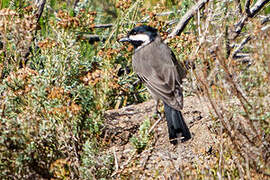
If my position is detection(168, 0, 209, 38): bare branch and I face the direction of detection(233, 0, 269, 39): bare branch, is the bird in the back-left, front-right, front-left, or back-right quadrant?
back-right

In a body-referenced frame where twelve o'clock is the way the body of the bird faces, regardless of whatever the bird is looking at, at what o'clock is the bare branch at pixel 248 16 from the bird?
The bare branch is roughly at 4 o'clock from the bird.

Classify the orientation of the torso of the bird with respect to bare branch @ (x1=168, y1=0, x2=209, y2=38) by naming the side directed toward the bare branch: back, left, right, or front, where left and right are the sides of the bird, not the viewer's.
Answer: right

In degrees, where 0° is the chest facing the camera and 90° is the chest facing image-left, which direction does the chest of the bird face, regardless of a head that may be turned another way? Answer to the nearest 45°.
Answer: approximately 135°
